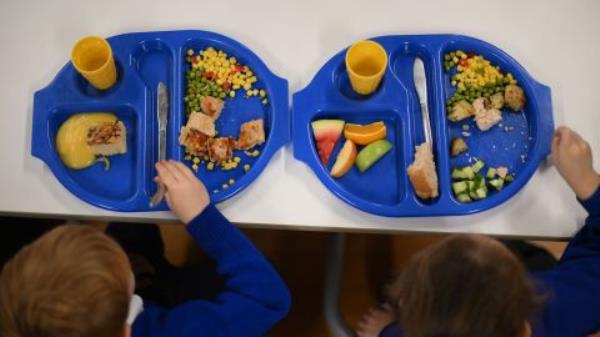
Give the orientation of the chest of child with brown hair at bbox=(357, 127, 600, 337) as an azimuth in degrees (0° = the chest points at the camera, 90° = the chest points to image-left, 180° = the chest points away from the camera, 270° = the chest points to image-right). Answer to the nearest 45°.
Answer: approximately 180°

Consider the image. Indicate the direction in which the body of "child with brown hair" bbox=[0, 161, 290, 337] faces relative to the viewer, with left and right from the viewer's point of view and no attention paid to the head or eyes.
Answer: facing away from the viewer

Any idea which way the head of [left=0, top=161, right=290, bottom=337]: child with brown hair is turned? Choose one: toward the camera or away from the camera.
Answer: away from the camera

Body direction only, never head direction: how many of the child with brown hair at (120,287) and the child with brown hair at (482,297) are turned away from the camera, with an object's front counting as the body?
2

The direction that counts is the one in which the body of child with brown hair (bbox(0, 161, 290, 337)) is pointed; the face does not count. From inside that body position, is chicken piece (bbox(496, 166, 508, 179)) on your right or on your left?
on your right

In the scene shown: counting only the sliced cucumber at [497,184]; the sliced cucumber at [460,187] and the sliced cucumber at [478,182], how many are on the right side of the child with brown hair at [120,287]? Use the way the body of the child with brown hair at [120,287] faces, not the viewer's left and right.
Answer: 3
